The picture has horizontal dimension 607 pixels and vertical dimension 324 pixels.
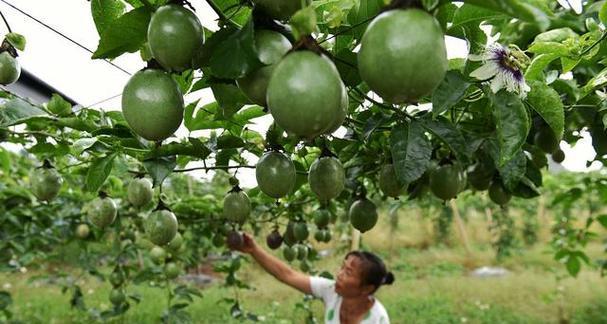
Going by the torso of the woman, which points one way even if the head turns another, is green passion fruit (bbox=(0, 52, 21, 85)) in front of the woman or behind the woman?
in front

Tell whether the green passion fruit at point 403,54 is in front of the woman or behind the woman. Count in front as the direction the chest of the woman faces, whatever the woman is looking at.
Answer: in front

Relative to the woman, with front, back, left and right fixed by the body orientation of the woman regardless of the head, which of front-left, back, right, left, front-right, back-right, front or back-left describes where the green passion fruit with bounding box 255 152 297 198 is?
front-left

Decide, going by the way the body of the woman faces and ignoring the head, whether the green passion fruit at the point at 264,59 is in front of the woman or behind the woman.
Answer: in front

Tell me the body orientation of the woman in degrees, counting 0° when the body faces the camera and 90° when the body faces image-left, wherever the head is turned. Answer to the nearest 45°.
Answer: approximately 45°
